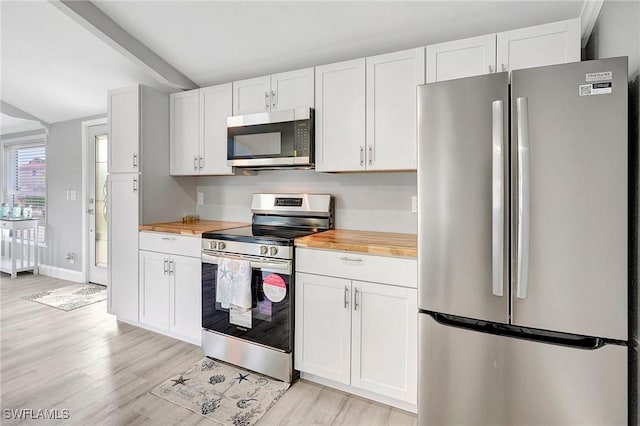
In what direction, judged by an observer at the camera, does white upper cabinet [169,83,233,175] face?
facing the viewer and to the left of the viewer

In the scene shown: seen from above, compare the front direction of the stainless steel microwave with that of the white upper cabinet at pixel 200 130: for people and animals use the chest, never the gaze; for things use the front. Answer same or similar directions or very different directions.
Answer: same or similar directions

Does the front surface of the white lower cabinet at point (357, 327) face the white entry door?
no

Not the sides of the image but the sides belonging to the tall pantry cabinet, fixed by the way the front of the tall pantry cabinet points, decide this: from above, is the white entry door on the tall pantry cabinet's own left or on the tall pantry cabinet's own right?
on the tall pantry cabinet's own right

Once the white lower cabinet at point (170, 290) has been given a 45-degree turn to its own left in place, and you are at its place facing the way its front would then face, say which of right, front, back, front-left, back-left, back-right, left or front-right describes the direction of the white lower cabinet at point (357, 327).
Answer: front-left

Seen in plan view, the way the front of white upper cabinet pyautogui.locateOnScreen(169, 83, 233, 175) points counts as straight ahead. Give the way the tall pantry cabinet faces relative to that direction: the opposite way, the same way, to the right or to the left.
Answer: the same way

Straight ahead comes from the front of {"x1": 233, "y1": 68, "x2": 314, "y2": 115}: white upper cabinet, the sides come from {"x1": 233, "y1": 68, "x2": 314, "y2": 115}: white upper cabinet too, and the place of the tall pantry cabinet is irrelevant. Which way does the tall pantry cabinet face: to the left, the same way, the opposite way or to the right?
the same way

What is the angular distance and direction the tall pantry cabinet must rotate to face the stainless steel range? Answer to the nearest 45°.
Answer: approximately 90° to its left

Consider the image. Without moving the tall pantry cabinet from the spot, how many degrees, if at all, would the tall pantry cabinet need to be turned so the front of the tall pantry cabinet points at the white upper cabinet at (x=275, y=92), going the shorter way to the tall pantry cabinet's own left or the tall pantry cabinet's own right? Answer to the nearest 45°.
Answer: approximately 90° to the tall pantry cabinet's own left

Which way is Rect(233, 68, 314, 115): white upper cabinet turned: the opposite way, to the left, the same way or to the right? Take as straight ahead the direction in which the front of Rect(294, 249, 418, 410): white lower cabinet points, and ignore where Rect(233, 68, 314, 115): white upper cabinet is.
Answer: the same way

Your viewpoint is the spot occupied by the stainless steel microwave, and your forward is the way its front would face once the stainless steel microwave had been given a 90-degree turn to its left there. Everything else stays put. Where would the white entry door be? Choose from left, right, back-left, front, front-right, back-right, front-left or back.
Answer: back

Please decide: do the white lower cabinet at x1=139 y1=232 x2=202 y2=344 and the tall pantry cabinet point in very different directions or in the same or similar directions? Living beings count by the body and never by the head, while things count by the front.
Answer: same or similar directions

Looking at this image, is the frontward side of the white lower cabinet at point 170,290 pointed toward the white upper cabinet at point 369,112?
no

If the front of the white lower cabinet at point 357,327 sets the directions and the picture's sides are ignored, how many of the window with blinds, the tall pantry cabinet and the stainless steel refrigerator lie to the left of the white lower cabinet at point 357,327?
1

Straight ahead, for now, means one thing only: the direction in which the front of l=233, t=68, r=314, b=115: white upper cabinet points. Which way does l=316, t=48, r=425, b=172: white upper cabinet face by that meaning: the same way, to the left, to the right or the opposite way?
the same way

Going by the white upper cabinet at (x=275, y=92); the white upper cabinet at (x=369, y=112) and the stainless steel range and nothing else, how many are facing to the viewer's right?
0

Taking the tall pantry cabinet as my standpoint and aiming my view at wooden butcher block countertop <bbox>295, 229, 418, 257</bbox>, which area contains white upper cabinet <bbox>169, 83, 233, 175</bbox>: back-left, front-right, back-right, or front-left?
front-left

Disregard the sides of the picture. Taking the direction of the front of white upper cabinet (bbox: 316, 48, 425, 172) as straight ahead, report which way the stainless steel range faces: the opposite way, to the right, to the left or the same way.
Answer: the same way
